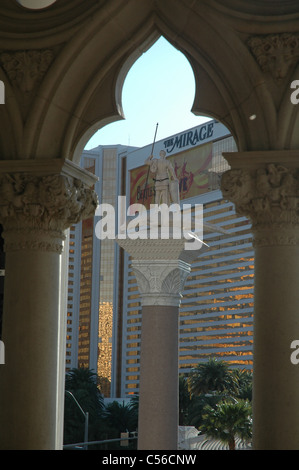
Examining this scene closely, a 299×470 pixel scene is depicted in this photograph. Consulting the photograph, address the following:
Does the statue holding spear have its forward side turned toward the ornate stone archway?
yes

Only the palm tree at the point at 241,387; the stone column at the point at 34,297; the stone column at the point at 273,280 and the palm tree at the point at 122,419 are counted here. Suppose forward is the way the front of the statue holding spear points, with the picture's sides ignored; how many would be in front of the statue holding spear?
2

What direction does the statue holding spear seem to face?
toward the camera

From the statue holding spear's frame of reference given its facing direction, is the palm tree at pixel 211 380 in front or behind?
behind

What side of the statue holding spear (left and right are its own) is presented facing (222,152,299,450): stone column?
front

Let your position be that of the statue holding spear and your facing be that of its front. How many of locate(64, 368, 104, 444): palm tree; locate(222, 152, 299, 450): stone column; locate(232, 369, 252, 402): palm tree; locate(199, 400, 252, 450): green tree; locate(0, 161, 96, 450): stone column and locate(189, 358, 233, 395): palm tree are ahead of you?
2

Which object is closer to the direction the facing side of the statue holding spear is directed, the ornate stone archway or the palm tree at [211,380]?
the ornate stone archway

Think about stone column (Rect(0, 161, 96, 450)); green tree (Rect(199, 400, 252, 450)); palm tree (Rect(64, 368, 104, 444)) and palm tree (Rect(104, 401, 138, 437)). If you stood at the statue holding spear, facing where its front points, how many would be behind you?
3

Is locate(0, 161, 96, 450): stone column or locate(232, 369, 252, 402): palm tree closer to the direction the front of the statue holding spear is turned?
the stone column

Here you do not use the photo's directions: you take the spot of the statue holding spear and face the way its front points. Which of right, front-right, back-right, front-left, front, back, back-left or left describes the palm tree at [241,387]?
back

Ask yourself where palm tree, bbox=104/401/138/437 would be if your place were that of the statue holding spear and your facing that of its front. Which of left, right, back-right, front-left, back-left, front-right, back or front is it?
back

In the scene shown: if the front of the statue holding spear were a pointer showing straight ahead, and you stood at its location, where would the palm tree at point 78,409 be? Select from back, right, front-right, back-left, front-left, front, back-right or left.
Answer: back
